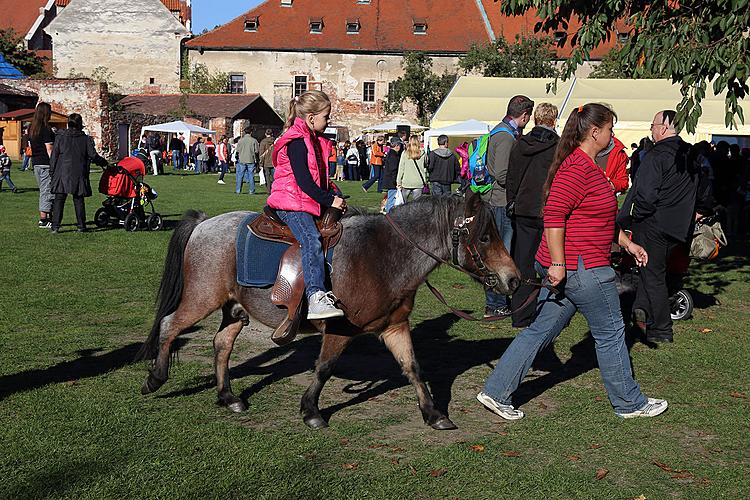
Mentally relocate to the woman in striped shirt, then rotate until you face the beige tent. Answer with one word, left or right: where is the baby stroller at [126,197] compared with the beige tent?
left

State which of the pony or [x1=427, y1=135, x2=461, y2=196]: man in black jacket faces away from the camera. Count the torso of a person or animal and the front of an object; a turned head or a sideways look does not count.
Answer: the man in black jacket

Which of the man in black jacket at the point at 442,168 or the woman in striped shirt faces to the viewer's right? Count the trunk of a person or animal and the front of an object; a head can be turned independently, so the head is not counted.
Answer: the woman in striped shirt

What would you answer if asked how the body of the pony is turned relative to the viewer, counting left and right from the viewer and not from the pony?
facing to the right of the viewer

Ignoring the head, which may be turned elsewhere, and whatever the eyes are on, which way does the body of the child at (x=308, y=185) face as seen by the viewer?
to the viewer's right

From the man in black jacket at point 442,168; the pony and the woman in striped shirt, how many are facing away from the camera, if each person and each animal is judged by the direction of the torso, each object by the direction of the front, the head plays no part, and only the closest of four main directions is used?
1

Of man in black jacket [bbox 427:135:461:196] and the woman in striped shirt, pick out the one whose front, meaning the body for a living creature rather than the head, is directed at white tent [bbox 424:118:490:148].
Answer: the man in black jacket

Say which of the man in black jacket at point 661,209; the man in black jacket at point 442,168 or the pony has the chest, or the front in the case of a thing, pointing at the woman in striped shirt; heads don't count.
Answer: the pony

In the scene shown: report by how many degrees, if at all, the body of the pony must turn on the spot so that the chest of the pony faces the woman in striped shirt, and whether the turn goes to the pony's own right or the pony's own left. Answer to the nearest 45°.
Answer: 0° — it already faces them

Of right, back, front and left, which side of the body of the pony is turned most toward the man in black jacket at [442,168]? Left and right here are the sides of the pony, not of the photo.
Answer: left

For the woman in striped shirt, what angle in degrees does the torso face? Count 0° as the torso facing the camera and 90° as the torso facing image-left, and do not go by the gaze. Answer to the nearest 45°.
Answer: approximately 270°

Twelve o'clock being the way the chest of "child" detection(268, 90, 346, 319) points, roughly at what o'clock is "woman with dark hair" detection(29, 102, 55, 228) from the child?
The woman with dark hair is roughly at 8 o'clock from the child.
